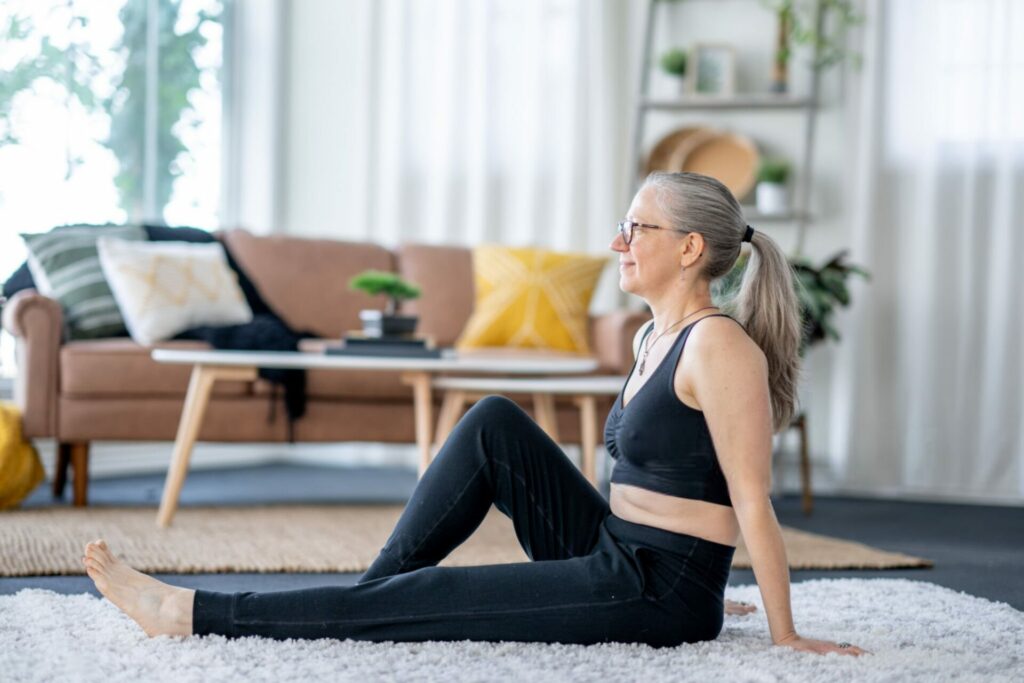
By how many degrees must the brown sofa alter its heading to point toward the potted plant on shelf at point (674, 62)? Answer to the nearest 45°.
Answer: approximately 135° to its left

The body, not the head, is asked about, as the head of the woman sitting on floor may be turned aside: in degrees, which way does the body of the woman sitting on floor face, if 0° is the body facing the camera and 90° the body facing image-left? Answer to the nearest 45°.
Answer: approximately 90°

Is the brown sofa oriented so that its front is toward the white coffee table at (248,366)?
yes

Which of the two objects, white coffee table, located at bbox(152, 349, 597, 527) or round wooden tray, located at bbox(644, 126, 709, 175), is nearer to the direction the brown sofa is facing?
the white coffee table

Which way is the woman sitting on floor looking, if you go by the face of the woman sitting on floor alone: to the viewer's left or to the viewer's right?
to the viewer's left

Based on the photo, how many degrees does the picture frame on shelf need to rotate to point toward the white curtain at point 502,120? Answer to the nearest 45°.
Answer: approximately 90° to its right

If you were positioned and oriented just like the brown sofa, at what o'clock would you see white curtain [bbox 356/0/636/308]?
The white curtain is roughly at 7 o'clock from the brown sofa.

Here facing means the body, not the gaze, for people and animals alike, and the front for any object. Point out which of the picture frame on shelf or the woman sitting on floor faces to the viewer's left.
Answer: the woman sitting on floor

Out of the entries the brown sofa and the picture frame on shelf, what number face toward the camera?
2
